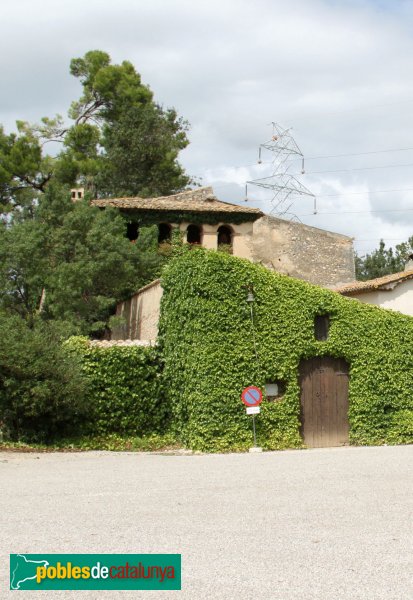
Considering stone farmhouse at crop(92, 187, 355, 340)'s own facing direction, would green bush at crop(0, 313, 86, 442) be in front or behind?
in front

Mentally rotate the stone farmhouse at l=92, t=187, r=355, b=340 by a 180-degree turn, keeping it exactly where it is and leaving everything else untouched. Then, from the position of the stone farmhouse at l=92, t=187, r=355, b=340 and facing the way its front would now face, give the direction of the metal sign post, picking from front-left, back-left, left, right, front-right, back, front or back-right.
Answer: back-right

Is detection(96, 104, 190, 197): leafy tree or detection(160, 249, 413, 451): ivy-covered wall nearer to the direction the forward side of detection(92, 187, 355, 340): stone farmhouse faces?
the ivy-covered wall

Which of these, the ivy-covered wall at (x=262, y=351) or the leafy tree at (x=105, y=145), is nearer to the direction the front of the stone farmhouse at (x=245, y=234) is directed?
the ivy-covered wall

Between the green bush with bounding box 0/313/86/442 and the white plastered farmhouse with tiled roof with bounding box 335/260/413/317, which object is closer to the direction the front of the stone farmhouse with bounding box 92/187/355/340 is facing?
the green bush

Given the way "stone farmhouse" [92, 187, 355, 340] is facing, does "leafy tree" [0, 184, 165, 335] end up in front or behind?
in front

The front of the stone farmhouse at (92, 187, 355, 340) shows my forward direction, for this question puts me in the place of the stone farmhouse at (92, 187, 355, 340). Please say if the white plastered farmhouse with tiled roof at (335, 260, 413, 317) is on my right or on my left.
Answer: on my left

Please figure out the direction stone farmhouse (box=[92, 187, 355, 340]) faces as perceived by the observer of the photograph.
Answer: facing the viewer and to the left of the viewer
